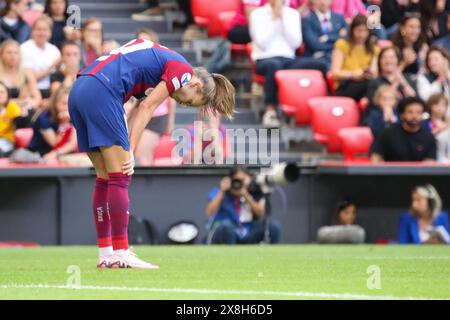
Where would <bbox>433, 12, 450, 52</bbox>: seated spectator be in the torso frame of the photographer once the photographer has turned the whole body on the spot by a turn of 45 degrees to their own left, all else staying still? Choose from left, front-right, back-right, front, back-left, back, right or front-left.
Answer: left

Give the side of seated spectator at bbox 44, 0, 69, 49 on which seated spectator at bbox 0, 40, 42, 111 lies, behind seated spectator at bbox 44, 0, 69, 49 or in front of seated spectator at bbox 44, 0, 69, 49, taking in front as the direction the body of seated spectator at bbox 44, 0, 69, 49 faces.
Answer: in front

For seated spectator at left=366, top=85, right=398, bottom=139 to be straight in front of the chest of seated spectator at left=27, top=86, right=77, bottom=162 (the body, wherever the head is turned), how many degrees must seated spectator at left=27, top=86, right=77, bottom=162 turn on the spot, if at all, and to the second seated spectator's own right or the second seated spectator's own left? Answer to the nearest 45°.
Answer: approximately 45° to the second seated spectator's own left

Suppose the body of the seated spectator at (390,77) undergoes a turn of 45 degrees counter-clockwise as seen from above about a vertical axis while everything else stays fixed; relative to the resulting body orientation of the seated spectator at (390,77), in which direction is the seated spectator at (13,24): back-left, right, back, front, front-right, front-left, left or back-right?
back-right

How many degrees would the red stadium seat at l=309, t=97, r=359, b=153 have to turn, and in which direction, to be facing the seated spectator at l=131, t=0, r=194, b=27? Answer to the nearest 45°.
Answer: approximately 135° to its right

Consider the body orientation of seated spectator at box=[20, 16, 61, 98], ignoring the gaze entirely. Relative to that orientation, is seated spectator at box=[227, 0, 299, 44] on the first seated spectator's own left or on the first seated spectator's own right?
on the first seated spectator's own left

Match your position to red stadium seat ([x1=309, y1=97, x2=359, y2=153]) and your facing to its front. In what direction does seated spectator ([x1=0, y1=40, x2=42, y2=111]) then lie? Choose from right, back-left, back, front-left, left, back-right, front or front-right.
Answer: right

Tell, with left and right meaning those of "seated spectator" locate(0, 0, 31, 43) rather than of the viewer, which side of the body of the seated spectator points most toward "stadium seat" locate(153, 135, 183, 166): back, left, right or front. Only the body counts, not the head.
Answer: front
